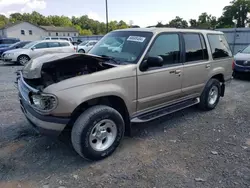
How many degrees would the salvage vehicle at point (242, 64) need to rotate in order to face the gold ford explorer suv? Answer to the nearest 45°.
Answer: approximately 45° to its left

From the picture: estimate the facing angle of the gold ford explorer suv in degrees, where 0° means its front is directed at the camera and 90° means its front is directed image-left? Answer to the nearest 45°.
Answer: approximately 45°

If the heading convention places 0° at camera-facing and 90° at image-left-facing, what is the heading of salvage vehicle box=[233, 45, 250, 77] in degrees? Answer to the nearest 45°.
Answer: approximately 45°

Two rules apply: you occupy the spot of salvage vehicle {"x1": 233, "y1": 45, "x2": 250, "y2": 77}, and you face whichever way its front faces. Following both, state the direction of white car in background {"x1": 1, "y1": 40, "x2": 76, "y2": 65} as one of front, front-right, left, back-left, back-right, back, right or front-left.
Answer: front-right

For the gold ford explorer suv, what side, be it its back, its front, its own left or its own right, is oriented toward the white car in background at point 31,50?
right

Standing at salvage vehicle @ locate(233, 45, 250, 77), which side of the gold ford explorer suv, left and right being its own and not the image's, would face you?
back

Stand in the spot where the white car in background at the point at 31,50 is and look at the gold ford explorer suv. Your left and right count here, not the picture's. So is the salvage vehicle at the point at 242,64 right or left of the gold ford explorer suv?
left
